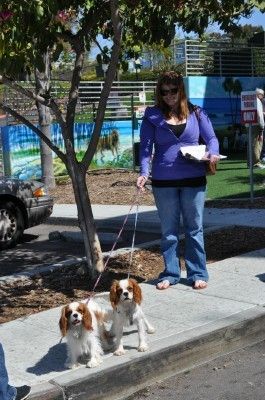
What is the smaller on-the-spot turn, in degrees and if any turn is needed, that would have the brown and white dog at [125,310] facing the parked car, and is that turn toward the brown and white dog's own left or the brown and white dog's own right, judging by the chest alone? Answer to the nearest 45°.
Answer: approximately 180°

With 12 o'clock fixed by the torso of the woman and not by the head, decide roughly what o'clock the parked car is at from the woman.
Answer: The parked car is roughly at 5 o'clock from the woman.

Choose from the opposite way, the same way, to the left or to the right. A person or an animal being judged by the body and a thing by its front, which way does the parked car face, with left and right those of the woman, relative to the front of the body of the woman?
to the left

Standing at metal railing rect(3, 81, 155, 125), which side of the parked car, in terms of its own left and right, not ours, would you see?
left

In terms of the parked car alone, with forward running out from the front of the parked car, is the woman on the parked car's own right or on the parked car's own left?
on the parked car's own right

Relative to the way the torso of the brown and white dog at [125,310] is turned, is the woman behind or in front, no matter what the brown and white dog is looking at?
behind

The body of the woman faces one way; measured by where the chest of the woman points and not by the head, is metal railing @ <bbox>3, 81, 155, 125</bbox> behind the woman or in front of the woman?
behind

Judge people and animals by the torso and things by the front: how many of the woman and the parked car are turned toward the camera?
1

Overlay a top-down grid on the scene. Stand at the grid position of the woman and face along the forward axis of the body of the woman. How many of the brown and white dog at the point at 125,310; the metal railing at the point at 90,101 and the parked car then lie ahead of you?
1

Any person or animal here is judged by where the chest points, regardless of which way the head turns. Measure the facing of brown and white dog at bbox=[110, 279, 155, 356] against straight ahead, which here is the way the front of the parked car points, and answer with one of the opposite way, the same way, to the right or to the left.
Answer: to the right

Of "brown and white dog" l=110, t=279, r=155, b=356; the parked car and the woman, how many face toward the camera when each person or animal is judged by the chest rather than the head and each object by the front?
2

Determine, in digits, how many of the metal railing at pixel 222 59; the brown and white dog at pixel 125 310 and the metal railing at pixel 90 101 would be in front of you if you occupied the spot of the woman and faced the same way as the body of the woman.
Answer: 1

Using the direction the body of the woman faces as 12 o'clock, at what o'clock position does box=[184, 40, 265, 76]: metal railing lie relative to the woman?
The metal railing is roughly at 6 o'clock from the woman.

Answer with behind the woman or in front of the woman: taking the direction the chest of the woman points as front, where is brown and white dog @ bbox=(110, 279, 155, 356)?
in front
